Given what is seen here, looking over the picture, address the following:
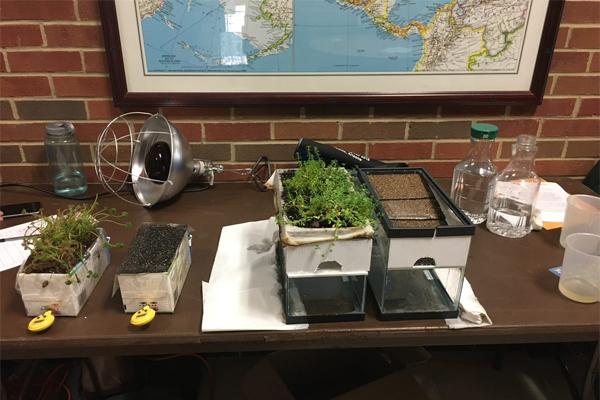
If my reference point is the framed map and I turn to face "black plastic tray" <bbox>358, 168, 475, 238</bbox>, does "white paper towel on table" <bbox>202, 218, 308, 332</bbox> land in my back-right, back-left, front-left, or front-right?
front-right

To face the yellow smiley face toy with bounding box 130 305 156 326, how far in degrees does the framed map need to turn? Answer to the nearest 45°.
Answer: approximately 45° to its right

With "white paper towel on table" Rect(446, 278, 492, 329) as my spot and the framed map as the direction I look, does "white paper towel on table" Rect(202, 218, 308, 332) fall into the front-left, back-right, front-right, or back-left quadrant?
front-left

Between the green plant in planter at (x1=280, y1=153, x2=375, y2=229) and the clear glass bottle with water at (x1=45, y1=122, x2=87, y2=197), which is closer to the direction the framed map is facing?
the green plant in planter

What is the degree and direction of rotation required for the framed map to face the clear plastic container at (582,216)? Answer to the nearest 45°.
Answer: approximately 45° to its left

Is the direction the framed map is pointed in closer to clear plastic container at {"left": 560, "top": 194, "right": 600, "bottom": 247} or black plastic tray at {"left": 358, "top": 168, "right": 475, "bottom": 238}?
the black plastic tray

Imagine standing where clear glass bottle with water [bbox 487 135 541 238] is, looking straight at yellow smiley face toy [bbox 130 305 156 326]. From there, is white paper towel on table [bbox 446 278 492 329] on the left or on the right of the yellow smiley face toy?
left

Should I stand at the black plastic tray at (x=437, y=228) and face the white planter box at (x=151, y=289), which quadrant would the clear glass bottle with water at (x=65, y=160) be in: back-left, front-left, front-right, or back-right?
front-right

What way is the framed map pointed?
toward the camera

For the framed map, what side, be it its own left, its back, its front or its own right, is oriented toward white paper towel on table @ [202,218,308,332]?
front

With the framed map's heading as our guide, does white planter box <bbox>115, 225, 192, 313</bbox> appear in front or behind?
in front

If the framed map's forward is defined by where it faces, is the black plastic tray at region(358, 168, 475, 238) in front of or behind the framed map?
in front

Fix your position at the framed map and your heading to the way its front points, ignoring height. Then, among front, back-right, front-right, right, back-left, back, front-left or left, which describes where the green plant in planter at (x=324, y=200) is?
front

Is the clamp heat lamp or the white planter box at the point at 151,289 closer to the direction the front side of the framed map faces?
the white planter box

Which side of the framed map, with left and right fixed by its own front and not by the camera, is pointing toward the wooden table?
front

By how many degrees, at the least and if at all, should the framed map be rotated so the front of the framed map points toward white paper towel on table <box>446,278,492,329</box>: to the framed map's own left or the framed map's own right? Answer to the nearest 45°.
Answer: approximately 45° to the framed map's own left

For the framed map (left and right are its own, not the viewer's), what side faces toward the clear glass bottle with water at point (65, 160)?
right
